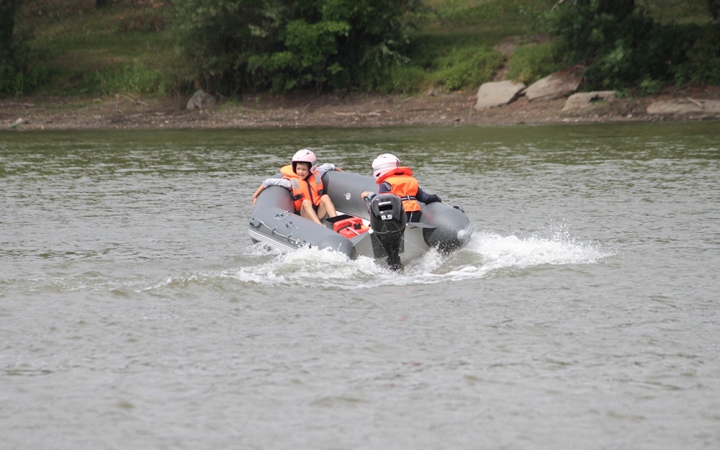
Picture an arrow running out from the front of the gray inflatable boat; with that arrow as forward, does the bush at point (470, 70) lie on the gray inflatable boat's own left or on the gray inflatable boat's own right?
on the gray inflatable boat's own right

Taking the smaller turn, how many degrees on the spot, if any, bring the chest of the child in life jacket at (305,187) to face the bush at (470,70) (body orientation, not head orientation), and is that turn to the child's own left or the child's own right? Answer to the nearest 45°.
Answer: approximately 135° to the child's own left

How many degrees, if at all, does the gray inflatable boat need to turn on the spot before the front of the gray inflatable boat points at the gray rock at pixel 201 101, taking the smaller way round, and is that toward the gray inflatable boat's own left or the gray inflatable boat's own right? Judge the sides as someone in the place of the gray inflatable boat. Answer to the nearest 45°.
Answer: approximately 45° to the gray inflatable boat's own right

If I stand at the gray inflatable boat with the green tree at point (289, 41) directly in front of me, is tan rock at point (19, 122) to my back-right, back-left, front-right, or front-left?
front-left

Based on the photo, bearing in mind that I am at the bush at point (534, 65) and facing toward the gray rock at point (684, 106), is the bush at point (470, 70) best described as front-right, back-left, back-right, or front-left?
back-right

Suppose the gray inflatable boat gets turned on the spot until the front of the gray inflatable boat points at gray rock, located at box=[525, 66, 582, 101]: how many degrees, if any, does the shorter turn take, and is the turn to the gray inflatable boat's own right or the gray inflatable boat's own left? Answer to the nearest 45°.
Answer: approximately 45° to the gray inflatable boat's own right

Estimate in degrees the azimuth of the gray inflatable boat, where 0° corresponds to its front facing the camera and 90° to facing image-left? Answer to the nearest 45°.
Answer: approximately 135°

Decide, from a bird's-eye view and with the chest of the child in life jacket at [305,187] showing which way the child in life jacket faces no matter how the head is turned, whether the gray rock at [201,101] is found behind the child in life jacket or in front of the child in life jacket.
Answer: behind

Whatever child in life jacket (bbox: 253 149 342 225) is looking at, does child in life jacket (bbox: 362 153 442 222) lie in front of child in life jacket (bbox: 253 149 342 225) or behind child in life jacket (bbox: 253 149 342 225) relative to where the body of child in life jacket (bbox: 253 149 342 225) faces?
in front

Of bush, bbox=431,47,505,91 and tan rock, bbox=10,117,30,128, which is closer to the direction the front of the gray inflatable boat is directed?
the tan rock

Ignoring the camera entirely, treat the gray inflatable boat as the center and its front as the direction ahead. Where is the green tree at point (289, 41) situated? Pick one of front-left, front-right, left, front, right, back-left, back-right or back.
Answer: front-right

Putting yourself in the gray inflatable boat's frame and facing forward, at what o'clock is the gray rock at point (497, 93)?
The gray rock is roughly at 2 o'clock from the gray inflatable boat.

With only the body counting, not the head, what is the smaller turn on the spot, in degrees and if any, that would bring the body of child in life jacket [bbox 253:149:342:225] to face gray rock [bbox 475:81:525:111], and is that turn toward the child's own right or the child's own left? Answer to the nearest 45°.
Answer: approximately 135° to the child's own left

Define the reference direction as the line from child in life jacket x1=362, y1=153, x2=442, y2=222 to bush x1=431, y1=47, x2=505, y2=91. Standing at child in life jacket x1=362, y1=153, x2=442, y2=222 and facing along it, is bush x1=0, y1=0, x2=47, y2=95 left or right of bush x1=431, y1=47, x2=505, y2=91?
left
